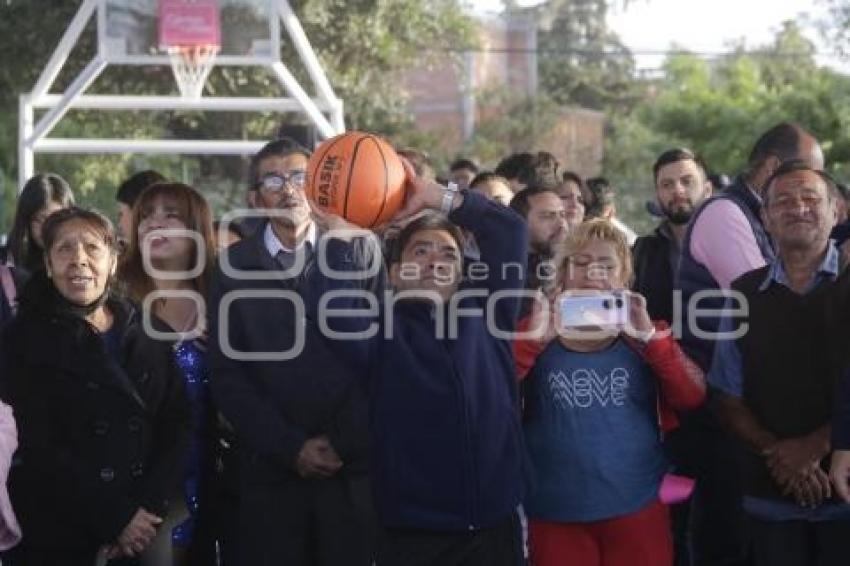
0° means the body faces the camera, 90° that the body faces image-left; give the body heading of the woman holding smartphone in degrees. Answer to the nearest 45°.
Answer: approximately 0°

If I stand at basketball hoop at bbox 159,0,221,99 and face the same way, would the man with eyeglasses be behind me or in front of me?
in front

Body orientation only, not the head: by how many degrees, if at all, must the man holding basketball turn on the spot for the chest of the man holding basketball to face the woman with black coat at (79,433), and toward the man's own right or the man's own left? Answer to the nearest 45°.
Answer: approximately 90° to the man's own right

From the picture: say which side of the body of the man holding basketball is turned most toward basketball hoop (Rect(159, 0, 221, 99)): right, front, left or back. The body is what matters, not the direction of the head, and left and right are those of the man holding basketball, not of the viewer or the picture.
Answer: back

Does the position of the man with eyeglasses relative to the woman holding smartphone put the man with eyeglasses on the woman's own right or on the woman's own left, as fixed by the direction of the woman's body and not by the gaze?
on the woman's own right

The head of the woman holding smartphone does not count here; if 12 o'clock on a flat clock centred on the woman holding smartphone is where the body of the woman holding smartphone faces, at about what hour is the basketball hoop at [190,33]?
The basketball hoop is roughly at 5 o'clock from the woman holding smartphone.

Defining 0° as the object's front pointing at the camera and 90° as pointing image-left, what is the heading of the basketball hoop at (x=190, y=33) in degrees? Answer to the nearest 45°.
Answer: approximately 0°

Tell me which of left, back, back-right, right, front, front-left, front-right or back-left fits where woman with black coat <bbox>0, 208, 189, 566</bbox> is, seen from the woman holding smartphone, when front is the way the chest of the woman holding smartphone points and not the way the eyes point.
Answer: right

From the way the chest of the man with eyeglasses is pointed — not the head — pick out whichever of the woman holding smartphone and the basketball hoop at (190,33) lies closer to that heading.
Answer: the woman holding smartphone

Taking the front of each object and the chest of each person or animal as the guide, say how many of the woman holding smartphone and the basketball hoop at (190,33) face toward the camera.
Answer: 2
